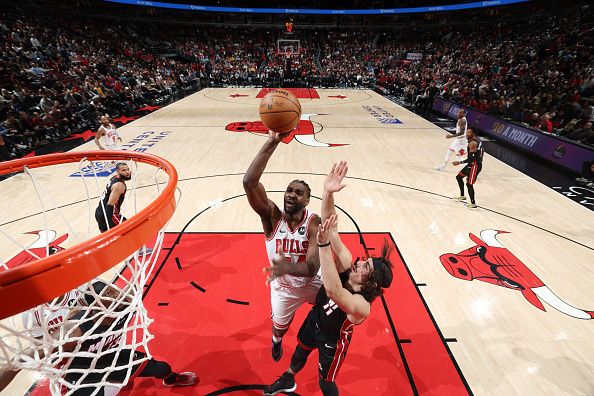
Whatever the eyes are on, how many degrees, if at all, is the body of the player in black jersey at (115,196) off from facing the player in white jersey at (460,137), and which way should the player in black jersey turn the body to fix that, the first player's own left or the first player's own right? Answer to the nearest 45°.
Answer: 0° — they already face them

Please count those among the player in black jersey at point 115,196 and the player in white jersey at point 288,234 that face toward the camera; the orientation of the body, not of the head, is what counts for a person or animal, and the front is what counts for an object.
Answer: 1

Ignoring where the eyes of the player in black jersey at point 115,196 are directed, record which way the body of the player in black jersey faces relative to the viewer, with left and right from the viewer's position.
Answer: facing to the right of the viewer

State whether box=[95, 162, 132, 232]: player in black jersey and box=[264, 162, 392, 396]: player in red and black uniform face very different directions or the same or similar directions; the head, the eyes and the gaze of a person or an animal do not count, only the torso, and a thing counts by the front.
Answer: very different directions

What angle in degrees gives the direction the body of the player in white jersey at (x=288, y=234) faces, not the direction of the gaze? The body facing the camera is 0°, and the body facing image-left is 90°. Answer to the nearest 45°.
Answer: approximately 0°

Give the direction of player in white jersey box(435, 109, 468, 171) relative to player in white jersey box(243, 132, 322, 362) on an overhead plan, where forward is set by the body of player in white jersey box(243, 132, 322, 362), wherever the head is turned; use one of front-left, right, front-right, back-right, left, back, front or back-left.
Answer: back-left

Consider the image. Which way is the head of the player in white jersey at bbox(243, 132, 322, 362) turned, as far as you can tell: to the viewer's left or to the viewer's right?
to the viewer's left

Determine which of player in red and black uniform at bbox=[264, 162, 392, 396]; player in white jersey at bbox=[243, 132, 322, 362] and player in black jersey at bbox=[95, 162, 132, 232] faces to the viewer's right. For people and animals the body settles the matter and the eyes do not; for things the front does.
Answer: the player in black jersey
